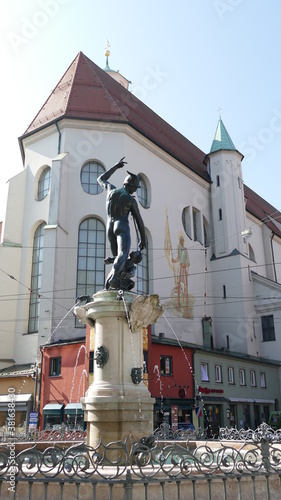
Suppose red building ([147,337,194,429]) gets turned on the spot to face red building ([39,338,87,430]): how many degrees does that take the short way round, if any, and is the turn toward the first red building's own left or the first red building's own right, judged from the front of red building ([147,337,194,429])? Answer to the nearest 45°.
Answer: approximately 90° to the first red building's own right

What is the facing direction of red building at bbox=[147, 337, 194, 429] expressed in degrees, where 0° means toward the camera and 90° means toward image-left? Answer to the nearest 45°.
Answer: approximately 0°

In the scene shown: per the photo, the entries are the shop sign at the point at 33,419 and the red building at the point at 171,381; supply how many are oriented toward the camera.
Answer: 2

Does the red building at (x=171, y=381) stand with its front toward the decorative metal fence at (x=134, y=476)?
yes
